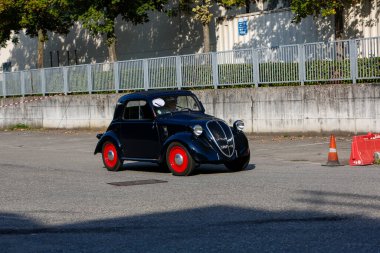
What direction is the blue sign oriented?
toward the camera

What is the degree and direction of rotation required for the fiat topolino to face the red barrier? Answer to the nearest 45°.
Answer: approximately 45° to its left

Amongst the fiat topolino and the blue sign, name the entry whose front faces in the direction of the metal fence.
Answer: the blue sign

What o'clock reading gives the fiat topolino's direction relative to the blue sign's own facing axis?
The fiat topolino is roughly at 12 o'clock from the blue sign.

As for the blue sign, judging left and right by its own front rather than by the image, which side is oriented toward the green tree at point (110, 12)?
right

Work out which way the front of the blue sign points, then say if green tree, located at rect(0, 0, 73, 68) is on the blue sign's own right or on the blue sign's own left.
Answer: on the blue sign's own right

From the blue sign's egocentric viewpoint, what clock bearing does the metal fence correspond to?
The metal fence is roughly at 12 o'clock from the blue sign.

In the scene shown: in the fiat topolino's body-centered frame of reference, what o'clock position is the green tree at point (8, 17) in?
The green tree is roughly at 7 o'clock from the fiat topolino.

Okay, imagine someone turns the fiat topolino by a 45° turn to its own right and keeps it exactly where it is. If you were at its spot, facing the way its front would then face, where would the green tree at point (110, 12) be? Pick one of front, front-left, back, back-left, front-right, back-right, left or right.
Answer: back

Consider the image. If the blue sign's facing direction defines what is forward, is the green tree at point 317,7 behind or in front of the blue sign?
in front

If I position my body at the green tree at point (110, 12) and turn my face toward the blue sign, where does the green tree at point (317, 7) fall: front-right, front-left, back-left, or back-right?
front-right

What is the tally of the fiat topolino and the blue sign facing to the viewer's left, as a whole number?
0

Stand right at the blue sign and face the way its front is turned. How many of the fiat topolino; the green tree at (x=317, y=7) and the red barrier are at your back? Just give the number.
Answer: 0

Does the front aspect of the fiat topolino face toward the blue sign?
no
